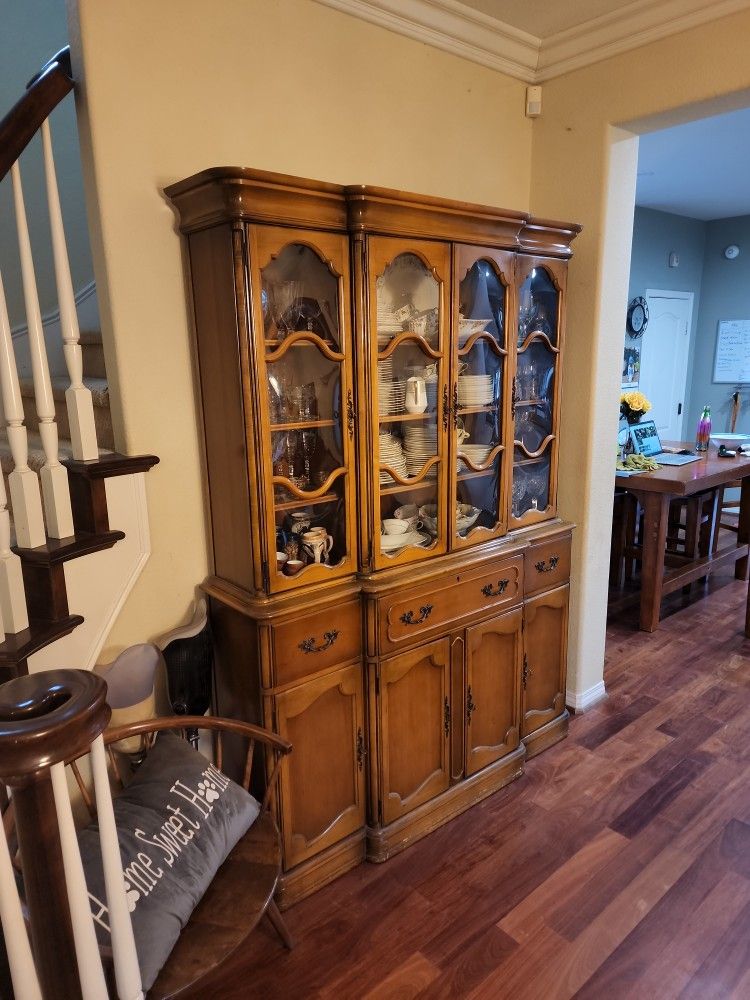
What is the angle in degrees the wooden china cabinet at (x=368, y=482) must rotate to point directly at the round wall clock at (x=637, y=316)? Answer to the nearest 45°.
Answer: approximately 90° to its left

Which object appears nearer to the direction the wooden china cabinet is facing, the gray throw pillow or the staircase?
the gray throw pillow

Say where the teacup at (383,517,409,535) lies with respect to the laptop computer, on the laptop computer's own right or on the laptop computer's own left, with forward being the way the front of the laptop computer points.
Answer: on the laptop computer's own right

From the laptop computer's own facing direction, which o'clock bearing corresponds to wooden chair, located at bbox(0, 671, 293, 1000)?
The wooden chair is roughly at 2 o'clock from the laptop computer.

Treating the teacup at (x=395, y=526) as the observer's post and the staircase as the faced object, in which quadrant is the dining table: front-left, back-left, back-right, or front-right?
back-right

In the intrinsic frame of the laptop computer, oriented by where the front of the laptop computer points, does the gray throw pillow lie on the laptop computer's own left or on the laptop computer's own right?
on the laptop computer's own right

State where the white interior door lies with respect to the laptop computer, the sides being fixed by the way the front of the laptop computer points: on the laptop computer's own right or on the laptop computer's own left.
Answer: on the laptop computer's own left

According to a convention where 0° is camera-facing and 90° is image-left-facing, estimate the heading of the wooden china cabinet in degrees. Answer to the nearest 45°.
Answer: approximately 315°

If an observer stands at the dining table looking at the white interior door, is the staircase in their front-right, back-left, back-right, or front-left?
back-left

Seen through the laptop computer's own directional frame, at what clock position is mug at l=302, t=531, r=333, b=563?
The mug is roughly at 2 o'clock from the laptop computer.

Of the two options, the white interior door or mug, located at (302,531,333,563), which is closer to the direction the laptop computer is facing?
the mug

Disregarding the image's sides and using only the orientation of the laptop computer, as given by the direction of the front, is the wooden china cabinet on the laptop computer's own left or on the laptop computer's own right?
on the laptop computer's own right
